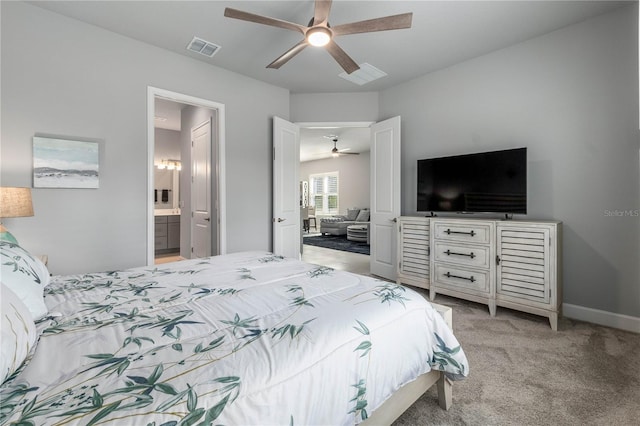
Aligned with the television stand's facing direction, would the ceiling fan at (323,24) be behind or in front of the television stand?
in front

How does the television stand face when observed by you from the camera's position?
facing the viewer and to the left of the viewer

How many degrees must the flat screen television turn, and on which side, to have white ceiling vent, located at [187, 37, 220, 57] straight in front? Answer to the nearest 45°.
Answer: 0° — it already faces it

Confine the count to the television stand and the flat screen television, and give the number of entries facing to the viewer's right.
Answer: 0

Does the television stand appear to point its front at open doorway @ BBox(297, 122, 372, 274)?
no

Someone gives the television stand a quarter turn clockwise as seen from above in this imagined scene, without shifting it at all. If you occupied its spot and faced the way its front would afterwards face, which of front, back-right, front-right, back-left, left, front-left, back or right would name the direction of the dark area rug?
front

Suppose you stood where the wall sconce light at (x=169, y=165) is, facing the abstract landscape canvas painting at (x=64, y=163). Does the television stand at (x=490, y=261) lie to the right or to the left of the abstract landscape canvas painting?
left

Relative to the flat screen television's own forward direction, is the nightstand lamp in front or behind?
in front

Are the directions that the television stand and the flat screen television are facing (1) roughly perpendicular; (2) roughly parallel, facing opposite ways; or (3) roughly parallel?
roughly parallel

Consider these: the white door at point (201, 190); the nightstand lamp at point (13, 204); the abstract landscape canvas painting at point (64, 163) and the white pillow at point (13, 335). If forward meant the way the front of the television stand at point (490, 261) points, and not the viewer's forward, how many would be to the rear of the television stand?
0

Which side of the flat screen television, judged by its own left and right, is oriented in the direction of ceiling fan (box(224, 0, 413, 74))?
front

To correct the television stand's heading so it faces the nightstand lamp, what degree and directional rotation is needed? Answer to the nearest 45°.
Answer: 0° — it already faces it

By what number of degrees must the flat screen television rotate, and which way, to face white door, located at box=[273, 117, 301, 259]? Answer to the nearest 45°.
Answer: approximately 45° to its right

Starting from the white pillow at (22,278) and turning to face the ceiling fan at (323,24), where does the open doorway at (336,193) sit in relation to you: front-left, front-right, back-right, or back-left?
front-left
